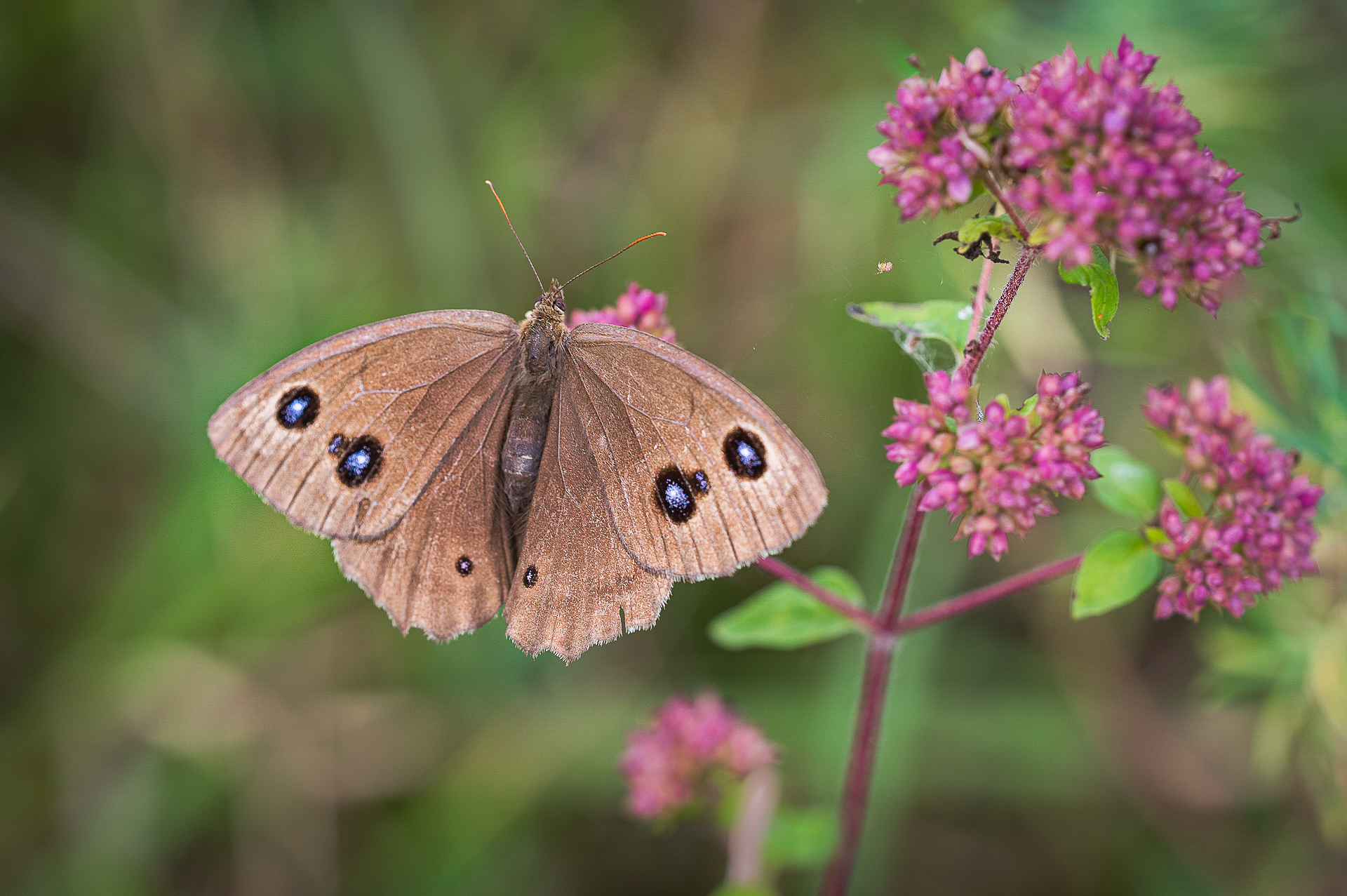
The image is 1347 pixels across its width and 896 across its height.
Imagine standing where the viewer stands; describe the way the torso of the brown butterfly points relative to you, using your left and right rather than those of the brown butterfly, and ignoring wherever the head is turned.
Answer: facing away from the viewer

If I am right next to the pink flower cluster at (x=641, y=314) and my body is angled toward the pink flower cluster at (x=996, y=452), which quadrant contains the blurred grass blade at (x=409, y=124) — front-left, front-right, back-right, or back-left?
back-left

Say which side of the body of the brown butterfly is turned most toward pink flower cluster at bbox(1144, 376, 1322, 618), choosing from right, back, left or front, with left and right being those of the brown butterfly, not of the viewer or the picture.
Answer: right
